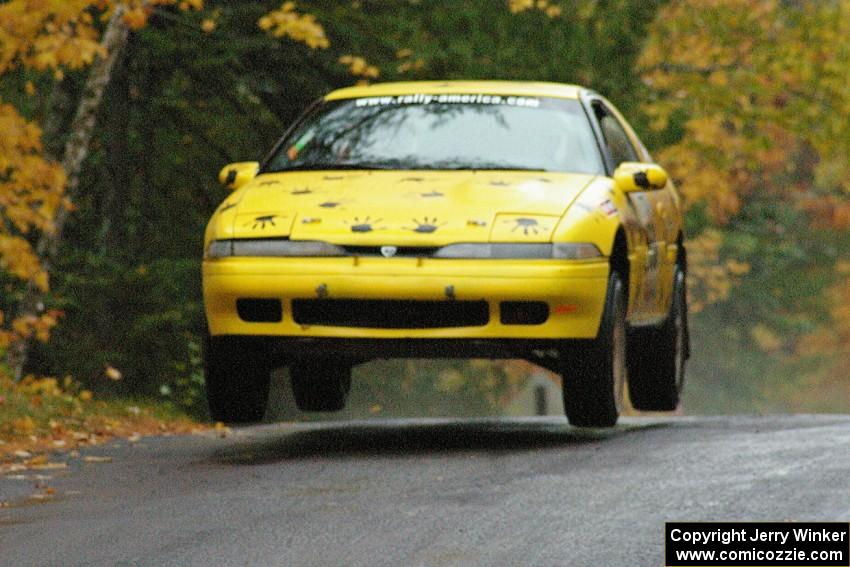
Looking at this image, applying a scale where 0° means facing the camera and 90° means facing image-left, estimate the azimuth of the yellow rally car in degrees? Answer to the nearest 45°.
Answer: approximately 0°

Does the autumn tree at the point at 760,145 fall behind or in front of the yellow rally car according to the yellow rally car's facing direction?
behind
